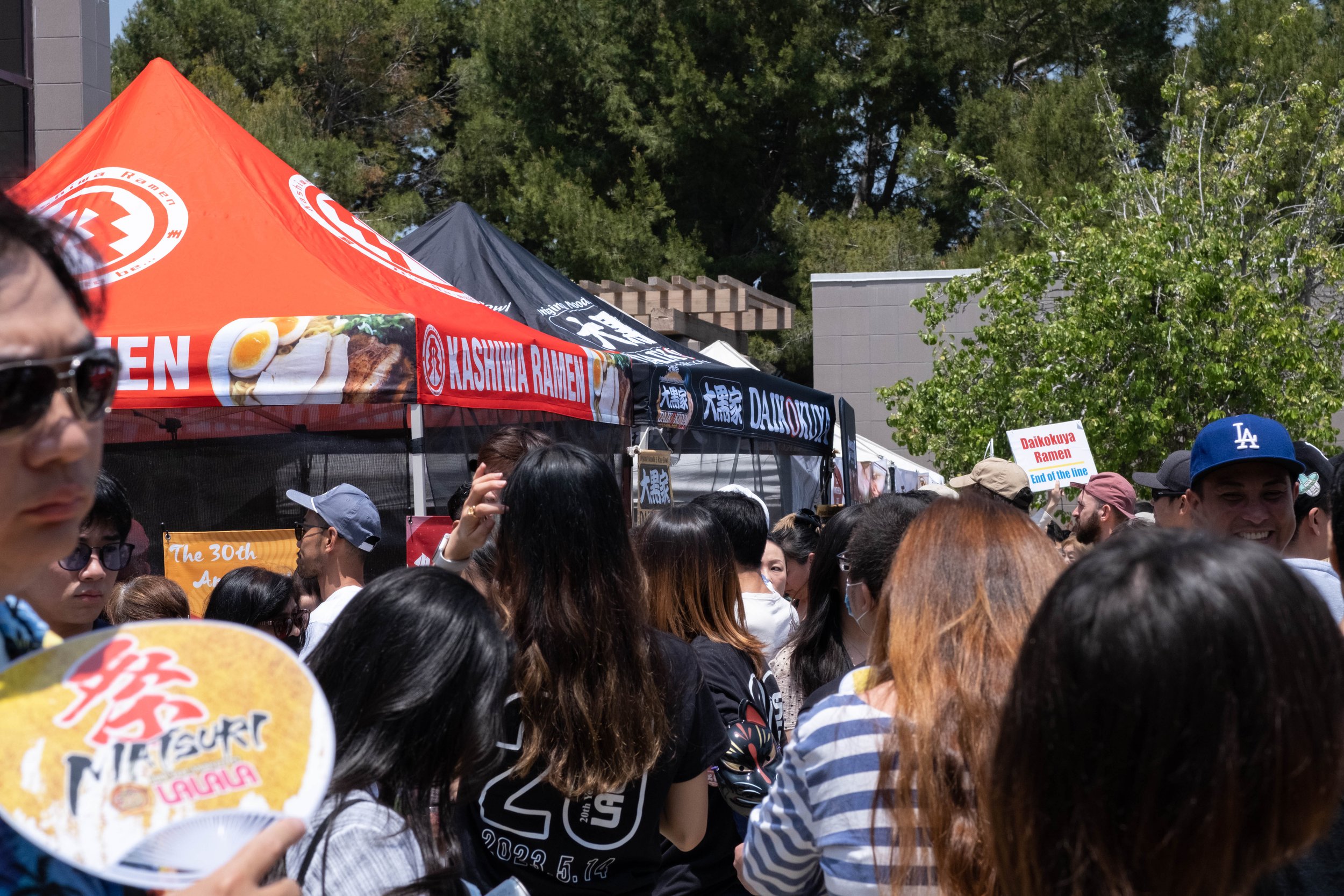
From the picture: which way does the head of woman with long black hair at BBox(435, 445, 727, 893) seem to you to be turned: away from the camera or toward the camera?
away from the camera

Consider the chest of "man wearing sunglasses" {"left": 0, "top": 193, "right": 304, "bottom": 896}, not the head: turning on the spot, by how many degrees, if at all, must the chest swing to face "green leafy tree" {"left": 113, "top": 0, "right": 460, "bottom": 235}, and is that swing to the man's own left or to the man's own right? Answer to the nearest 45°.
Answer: approximately 135° to the man's own left

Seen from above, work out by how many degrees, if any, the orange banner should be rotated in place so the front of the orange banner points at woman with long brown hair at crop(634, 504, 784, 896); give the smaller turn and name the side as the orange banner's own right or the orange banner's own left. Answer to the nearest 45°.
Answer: approximately 45° to the orange banner's own left

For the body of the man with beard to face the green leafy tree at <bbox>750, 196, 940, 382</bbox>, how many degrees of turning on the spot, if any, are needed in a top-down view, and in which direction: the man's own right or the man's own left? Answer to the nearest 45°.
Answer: approximately 90° to the man's own right

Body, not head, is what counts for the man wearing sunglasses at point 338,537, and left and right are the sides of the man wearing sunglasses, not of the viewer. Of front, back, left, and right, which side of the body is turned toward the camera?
left

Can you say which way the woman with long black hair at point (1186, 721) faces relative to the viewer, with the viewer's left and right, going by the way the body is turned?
facing away from the viewer

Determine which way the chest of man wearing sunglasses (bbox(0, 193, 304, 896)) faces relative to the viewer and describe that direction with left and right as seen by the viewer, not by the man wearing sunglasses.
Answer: facing the viewer and to the right of the viewer

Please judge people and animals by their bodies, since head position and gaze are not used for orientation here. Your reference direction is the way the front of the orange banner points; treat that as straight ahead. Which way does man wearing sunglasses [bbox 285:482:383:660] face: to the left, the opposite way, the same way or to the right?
to the right

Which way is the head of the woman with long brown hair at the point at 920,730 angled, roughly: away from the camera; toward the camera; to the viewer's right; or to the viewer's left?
away from the camera

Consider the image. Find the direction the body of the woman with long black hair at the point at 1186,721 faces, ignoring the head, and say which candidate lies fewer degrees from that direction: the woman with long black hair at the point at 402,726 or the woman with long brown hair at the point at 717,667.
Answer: the woman with long brown hair

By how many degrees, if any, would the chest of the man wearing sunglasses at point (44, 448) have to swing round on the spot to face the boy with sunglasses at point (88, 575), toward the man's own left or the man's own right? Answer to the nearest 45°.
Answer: approximately 135° to the man's own left

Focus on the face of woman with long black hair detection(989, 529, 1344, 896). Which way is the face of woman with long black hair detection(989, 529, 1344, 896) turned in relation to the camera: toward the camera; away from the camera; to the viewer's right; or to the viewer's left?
away from the camera

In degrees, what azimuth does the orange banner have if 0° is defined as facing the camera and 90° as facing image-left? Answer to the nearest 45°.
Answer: approximately 0°
